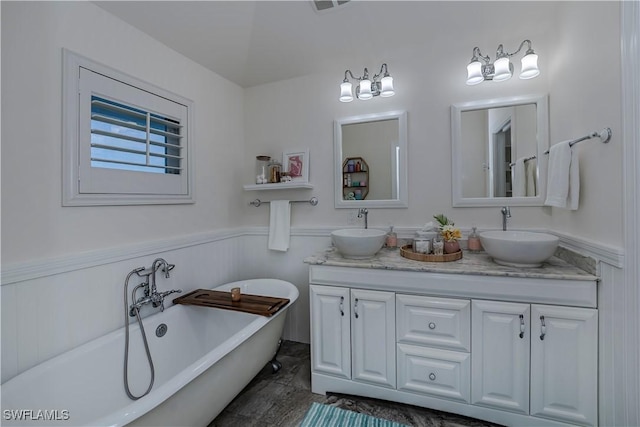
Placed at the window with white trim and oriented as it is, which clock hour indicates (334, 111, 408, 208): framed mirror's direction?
The framed mirror is roughly at 11 o'clock from the window with white trim.

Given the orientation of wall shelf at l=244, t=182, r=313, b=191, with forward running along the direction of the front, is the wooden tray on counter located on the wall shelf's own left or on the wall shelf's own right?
on the wall shelf's own left

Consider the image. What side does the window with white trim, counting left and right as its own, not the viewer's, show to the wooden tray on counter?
front

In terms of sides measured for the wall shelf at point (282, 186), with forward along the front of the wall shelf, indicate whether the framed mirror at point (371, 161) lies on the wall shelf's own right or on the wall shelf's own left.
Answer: on the wall shelf's own left

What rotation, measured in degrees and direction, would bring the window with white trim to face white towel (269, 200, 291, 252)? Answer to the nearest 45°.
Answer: approximately 45° to its left

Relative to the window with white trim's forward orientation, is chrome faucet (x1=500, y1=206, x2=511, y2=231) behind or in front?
in front

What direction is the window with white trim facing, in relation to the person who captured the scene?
facing the viewer and to the right of the viewer

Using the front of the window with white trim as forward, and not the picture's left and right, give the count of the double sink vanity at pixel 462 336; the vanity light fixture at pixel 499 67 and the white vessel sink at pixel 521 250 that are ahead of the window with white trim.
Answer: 3

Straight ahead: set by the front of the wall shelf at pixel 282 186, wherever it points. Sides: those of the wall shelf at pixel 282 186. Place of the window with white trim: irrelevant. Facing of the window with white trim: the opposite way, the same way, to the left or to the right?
to the left

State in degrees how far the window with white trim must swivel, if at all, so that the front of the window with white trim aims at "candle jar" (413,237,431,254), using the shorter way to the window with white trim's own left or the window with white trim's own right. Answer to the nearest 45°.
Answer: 0° — it already faces it

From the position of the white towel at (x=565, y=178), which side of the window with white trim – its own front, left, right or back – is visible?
front

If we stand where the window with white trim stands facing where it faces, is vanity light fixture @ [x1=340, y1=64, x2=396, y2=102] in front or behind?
in front

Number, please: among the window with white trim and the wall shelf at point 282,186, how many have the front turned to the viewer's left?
0

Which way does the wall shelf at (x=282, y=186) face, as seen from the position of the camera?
facing the viewer

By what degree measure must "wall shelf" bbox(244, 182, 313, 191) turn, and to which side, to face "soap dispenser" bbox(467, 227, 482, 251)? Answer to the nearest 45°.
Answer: approximately 45° to its left
